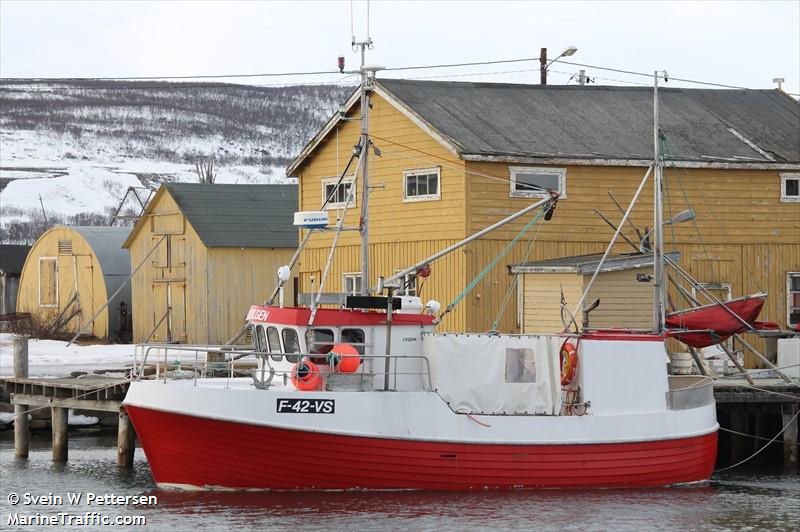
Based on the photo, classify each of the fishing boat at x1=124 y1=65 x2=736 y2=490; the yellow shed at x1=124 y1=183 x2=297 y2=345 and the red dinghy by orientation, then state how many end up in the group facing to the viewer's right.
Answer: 1

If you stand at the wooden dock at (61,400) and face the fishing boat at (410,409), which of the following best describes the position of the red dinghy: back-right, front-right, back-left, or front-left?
front-left

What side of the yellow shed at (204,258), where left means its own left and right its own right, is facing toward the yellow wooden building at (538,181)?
left

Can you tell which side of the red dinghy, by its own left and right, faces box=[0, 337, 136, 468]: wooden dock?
back

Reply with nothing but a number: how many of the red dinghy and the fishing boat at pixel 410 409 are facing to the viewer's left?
1

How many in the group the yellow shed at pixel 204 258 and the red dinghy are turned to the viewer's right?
1

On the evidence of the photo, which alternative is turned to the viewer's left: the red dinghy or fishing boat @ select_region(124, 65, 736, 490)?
the fishing boat

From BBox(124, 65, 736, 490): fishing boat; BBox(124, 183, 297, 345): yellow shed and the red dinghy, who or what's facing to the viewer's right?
the red dinghy

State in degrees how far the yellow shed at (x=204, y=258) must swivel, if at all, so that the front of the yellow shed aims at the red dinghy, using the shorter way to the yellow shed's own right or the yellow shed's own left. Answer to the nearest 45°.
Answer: approximately 90° to the yellow shed's own left

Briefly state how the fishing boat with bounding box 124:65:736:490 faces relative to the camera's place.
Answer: facing to the left of the viewer

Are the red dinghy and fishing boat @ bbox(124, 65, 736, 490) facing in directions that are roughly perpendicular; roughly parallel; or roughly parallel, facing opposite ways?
roughly parallel, facing opposite ways
